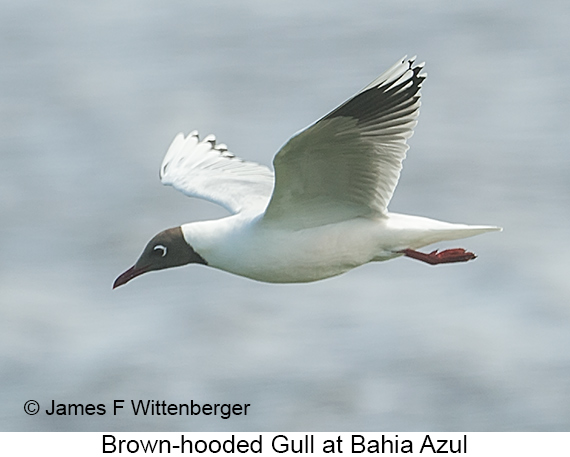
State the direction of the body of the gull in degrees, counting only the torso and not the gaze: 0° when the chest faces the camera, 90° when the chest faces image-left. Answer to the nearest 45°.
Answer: approximately 90°
